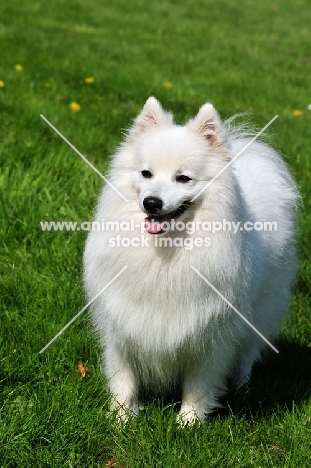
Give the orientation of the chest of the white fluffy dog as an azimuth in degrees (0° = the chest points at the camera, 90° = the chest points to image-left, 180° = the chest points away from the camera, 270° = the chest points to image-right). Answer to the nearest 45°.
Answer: approximately 45°

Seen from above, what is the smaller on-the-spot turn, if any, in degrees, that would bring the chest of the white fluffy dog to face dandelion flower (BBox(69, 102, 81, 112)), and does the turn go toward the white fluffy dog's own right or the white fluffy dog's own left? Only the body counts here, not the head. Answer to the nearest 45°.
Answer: approximately 135° to the white fluffy dog's own right
